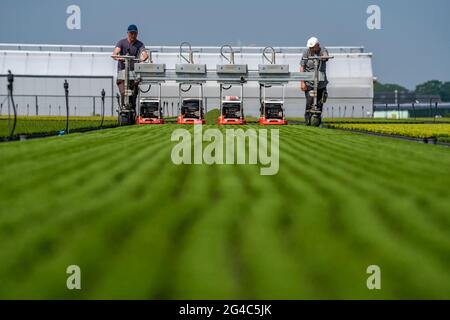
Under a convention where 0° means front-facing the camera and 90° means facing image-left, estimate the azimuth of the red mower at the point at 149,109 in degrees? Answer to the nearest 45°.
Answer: approximately 0°

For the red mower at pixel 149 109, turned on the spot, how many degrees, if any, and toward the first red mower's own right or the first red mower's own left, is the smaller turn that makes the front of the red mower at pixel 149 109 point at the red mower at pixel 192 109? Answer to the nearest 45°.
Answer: approximately 90° to the first red mower's own left

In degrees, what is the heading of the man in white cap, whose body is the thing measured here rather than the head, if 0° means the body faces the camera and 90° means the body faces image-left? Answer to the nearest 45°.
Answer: approximately 0°

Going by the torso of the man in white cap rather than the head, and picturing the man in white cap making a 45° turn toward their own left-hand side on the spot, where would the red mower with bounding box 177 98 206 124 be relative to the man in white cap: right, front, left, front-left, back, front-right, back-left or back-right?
back
